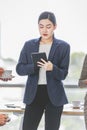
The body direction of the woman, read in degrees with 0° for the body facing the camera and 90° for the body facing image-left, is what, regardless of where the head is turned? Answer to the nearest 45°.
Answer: approximately 0°
